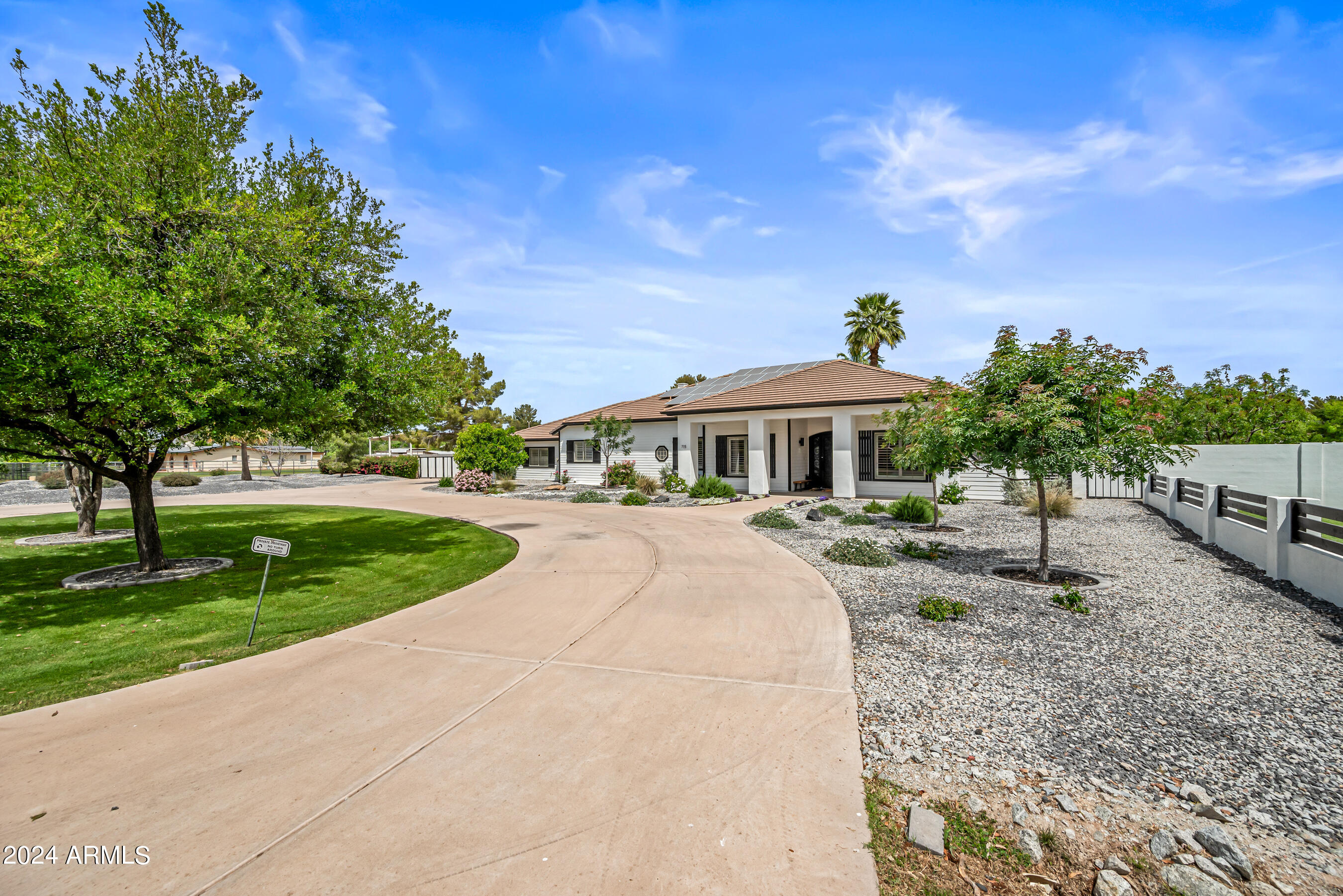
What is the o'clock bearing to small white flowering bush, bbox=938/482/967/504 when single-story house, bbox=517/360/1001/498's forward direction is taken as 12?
The small white flowering bush is roughly at 9 o'clock from the single-story house.

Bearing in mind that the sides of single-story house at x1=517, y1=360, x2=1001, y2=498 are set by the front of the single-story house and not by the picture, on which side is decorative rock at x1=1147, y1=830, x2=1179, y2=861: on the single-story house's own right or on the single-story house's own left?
on the single-story house's own left

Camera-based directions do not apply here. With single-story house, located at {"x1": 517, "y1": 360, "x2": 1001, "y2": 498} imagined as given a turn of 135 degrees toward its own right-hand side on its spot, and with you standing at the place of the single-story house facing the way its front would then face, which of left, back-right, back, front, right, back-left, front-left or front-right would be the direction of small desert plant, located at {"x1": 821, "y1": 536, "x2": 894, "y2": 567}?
back

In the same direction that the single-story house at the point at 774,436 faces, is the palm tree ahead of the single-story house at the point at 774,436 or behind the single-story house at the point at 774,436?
behind

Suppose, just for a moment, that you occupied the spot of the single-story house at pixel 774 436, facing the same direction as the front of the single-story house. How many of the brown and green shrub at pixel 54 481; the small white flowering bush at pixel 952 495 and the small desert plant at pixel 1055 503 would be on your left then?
2

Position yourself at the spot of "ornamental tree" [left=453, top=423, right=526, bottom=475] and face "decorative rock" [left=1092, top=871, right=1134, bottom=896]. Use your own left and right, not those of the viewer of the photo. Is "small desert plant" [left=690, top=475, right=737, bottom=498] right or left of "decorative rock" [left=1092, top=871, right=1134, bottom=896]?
left

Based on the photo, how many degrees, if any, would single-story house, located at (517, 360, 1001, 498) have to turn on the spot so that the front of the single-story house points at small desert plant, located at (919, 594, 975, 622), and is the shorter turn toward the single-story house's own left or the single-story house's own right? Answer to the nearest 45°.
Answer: approximately 45° to the single-story house's own left

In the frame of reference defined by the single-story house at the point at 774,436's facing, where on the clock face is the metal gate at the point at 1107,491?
The metal gate is roughly at 8 o'clock from the single-story house.

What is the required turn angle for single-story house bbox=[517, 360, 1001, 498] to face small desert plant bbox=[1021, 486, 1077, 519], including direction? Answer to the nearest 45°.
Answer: approximately 90° to its left

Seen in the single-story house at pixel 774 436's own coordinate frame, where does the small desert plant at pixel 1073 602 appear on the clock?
The small desert plant is roughly at 10 o'clock from the single-story house.

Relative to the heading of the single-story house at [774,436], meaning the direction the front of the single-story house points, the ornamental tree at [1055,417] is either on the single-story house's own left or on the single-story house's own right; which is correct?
on the single-story house's own left

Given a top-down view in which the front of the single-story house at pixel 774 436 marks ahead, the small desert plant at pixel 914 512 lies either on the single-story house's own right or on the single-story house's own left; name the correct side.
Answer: on the single-story house's own left

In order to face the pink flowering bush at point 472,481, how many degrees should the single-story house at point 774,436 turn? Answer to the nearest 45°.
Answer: approximately 45° to its right

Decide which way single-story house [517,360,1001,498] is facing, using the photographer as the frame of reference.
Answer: facing the viewer and to the left of the viewer
